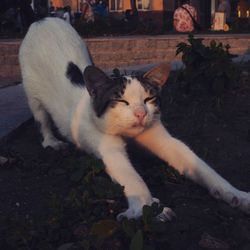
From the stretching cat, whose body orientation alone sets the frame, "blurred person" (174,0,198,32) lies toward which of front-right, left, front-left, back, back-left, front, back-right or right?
back-left

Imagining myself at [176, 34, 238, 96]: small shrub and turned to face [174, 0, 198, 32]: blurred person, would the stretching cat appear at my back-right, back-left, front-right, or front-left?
back-left

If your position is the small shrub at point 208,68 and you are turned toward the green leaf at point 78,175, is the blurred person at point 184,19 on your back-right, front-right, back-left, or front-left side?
back-right

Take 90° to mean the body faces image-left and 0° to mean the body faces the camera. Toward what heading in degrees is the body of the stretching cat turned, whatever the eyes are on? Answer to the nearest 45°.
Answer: approximately 315°

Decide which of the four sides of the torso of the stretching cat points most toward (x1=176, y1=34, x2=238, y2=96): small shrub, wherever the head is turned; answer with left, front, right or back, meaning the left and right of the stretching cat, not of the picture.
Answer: left
